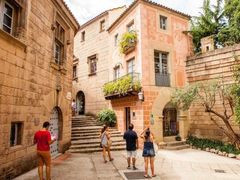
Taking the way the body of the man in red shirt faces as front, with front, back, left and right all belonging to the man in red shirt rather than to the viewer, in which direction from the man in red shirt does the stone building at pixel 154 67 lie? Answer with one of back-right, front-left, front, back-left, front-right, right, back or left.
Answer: front

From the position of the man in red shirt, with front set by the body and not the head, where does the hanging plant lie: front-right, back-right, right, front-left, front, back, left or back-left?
front

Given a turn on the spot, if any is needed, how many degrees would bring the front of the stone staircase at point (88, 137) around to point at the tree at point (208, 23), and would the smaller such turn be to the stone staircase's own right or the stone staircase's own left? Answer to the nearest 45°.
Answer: approximately 90° to the stone staircase's own left

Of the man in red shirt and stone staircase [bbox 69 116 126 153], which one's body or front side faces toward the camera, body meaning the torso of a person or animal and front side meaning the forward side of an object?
the stone staircase

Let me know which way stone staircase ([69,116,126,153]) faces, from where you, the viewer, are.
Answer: facing the viewer

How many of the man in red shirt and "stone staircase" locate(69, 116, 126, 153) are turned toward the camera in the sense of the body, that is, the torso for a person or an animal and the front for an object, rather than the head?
1

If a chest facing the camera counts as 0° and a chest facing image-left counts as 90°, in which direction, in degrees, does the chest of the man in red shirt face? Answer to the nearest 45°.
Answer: approximately 225°

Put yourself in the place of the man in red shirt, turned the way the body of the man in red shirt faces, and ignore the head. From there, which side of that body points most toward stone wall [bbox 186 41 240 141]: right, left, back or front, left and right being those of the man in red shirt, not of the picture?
front
